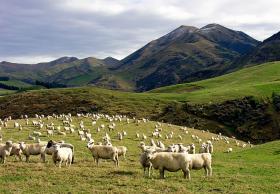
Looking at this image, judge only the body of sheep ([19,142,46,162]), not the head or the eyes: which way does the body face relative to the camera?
to the viewer's left

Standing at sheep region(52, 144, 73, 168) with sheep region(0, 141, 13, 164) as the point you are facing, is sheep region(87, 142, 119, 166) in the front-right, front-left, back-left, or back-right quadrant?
back-right

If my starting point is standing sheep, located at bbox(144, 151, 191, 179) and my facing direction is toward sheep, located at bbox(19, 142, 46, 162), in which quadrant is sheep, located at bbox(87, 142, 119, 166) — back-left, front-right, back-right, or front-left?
front-right

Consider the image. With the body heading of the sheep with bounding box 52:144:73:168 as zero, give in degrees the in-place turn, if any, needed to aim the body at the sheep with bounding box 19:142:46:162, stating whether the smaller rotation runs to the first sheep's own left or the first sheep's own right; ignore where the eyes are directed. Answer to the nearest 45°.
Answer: approximately 90° to the first sheep's own right

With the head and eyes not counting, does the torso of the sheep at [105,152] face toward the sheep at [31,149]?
yes

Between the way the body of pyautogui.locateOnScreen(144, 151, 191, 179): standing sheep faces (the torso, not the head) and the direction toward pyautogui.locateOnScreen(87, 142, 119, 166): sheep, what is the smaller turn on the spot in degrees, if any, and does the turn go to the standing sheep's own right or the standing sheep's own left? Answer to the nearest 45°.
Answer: approximately 45° to the standing sheep's own right

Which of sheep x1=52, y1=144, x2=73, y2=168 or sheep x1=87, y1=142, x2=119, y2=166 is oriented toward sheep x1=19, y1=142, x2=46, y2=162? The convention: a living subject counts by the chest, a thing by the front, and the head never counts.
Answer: sheep x1=87, y1=142, x2=119, y2=166

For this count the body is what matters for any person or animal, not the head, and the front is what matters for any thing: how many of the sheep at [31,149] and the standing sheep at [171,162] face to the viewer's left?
2

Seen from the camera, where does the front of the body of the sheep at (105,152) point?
to the viewer's left

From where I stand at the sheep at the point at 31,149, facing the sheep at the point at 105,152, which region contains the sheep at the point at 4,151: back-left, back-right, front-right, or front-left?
back-right

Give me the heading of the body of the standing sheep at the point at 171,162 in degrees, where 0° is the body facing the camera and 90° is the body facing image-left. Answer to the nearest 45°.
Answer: approximately 90°

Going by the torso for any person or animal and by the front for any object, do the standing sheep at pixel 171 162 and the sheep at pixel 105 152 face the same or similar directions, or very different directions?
same or similar directions

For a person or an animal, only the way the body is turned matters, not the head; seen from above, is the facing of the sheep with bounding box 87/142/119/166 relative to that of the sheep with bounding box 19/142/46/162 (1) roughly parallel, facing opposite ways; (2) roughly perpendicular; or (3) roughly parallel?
roughly parallel

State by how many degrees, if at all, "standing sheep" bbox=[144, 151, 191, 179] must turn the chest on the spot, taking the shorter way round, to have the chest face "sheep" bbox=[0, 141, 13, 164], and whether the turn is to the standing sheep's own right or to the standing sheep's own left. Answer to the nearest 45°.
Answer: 0° — it already faces it

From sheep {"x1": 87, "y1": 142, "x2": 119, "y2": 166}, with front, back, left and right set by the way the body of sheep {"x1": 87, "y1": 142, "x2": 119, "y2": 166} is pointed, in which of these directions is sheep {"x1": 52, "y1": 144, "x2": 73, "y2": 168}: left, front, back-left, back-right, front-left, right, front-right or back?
front-left
